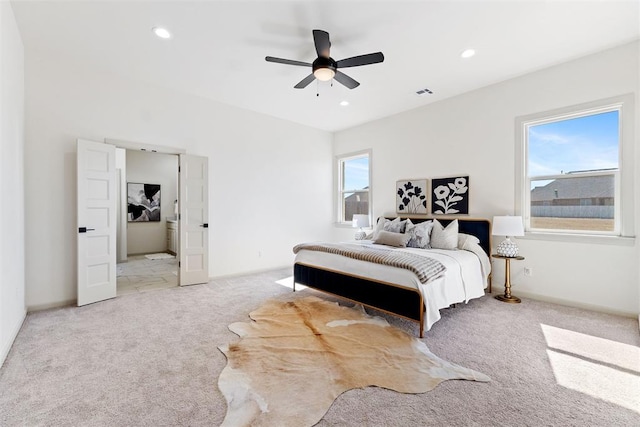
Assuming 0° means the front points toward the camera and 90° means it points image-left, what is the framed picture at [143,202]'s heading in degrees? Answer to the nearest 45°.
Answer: approximately 0°

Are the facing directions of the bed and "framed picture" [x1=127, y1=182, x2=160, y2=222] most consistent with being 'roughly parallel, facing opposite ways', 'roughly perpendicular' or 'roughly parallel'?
roughly perpendicular

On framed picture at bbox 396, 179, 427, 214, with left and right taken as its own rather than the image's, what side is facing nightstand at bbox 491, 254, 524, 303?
left

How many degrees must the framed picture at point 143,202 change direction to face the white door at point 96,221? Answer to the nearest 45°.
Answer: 0° — it already faces it

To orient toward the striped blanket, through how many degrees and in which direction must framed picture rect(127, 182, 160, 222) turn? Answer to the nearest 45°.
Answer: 0° — it already faces it

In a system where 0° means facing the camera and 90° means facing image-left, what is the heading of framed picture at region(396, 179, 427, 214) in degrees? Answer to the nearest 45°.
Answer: approximately 45°

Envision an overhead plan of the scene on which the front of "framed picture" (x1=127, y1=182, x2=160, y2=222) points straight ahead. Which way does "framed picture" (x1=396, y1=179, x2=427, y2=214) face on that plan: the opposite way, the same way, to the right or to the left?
to the right

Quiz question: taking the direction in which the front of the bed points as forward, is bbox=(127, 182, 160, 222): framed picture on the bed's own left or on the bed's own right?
on the bed's own right
